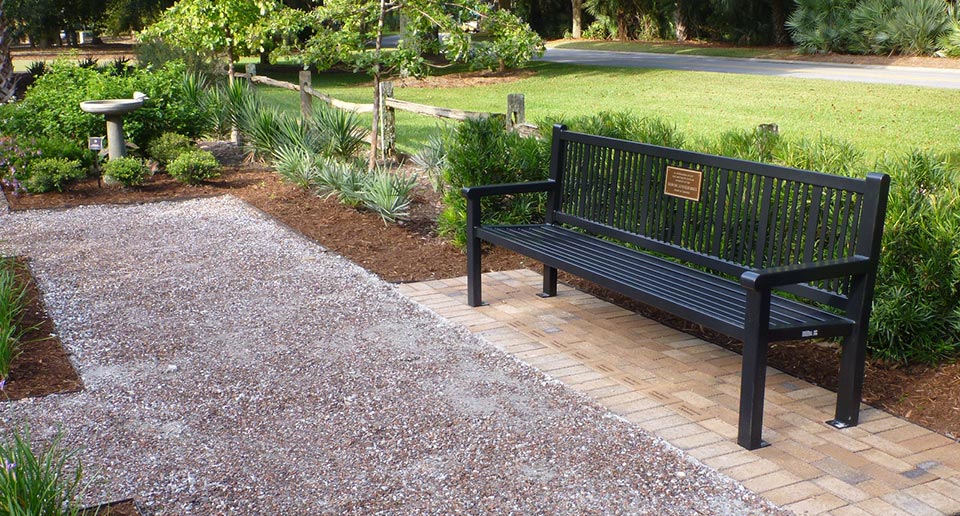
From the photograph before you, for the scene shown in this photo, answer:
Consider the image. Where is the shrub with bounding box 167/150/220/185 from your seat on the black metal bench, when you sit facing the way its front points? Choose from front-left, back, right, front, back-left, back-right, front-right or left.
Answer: right

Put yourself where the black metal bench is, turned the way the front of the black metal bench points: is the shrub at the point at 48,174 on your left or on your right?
on your right

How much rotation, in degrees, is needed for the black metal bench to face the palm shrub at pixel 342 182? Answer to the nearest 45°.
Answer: approximately 90° to its right

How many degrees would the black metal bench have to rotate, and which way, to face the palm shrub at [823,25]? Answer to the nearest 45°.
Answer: approximately 135° to its right

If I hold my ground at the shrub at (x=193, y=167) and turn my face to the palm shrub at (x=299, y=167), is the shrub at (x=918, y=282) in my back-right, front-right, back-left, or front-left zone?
front-right

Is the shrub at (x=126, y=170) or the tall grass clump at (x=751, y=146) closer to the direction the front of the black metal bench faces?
the shrub

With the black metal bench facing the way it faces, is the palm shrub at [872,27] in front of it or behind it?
behind

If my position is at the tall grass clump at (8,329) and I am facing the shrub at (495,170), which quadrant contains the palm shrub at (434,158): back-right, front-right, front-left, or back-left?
front-left

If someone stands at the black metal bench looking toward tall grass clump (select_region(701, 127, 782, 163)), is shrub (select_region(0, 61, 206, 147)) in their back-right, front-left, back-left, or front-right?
front-left

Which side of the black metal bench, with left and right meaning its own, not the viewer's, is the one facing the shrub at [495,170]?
right

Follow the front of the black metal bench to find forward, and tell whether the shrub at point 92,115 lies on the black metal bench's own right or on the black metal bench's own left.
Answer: on the black metal bench's own right

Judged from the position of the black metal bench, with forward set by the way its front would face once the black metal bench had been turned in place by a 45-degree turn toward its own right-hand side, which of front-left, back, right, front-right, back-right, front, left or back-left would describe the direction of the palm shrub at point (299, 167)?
front-right

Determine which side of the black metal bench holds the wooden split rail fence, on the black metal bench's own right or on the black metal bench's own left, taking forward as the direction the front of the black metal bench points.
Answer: on the black metal bench's own right

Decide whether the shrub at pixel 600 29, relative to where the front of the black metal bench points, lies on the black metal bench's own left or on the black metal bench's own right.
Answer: on the black metal bench's own right

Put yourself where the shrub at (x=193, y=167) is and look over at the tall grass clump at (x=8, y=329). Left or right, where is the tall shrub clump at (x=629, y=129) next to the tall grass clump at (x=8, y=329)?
left

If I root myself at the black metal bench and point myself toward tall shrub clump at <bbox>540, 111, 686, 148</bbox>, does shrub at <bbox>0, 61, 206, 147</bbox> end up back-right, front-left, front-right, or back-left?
front-left

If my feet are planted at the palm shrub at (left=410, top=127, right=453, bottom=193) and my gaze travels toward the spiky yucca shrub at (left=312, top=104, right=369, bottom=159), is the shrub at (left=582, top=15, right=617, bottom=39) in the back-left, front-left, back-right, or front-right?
front-right

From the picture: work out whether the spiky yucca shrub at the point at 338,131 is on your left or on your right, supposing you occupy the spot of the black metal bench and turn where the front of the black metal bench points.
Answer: on your right
